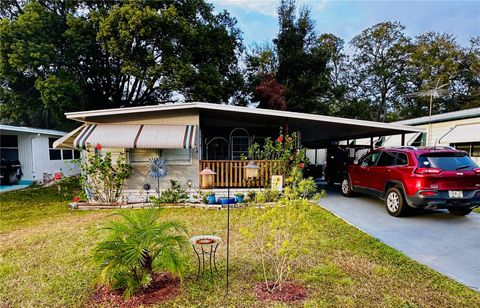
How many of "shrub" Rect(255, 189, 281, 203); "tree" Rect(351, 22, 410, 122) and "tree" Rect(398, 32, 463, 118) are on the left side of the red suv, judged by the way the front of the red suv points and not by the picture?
1

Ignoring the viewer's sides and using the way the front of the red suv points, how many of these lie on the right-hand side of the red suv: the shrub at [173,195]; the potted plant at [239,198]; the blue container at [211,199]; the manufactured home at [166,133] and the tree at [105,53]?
0

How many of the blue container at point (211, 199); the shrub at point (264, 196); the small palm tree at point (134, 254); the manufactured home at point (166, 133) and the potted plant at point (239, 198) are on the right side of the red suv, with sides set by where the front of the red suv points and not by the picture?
0

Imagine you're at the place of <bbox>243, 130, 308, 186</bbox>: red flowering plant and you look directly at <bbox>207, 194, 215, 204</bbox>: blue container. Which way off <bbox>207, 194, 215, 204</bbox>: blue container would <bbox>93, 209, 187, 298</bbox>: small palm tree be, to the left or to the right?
left

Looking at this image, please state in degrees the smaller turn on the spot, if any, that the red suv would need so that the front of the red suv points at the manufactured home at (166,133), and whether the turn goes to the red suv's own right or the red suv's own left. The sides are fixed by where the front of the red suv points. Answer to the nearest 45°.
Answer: approximately 45° to the red suv's own left

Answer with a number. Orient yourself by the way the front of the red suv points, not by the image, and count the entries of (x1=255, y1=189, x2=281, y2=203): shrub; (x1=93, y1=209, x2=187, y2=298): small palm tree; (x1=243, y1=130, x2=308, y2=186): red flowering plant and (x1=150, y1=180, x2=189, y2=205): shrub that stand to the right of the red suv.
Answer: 0

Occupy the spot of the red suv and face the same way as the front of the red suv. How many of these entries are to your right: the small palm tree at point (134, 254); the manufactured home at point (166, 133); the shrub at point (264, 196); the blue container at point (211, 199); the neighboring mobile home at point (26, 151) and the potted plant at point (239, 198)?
0

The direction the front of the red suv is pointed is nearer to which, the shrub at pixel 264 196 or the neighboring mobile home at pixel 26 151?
the neighboring mobile home

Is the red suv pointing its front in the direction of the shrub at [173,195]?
no

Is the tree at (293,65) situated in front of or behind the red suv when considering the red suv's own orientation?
in front

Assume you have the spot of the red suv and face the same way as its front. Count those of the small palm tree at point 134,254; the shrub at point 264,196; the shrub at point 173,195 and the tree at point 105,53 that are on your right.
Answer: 0

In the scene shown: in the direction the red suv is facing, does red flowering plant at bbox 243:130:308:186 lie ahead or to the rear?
ahead

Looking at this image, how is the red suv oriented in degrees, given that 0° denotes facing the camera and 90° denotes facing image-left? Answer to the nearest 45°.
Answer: approximately 135°

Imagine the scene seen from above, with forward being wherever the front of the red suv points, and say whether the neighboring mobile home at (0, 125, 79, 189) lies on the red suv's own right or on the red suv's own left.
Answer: on the red suv's own left

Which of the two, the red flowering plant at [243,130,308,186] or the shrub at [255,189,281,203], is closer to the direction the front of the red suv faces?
the red flowering plant

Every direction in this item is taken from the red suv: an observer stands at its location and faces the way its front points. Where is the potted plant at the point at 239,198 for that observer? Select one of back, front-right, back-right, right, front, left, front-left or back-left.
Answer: front-left

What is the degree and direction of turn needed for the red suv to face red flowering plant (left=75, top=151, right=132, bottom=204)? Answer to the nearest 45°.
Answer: approximately 45° to its left

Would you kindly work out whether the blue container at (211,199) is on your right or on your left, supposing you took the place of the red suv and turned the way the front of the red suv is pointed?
on your left

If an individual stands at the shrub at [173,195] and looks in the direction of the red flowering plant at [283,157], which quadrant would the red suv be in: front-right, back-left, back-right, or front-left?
front-right
